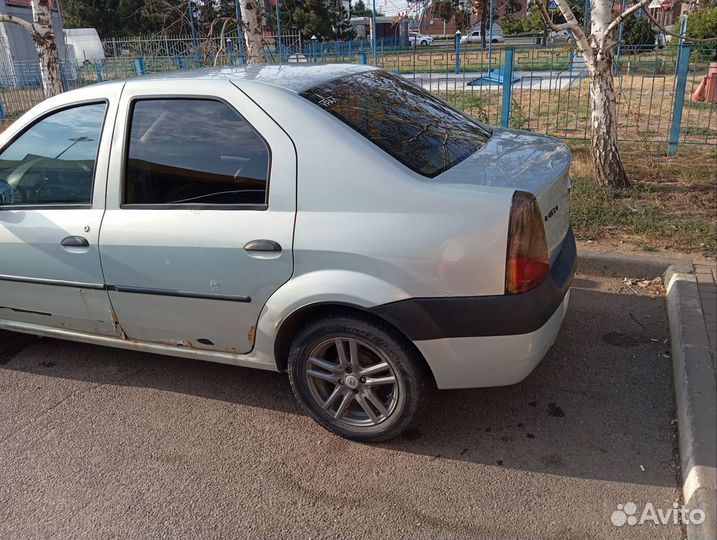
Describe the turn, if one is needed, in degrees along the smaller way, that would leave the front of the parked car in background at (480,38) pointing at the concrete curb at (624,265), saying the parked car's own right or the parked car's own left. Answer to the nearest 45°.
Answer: approximately 90° to the parked car's own left

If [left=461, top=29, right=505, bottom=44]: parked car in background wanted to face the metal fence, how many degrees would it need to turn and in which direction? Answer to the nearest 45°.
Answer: approximately 90° to its left

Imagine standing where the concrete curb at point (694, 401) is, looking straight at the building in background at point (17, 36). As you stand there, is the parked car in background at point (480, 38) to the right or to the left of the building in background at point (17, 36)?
right

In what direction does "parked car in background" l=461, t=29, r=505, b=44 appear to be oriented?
to the viewer's left

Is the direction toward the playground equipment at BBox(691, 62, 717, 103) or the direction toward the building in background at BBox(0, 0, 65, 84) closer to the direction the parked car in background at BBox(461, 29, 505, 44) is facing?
the building in background

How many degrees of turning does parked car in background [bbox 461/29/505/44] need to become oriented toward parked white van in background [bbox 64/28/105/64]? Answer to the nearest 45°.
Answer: approximately 45° to its left

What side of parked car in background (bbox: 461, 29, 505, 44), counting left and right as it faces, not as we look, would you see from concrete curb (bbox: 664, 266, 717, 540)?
left

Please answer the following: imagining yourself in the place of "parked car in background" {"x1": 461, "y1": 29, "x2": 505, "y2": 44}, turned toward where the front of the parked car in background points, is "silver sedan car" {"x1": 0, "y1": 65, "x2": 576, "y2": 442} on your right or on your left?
on your left

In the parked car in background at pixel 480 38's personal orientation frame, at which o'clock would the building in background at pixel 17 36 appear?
The building in background is roughly at 11 o'clock from the parked car in background.

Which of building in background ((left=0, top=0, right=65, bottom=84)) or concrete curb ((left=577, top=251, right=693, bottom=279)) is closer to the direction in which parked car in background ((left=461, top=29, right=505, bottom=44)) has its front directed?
the building in background
